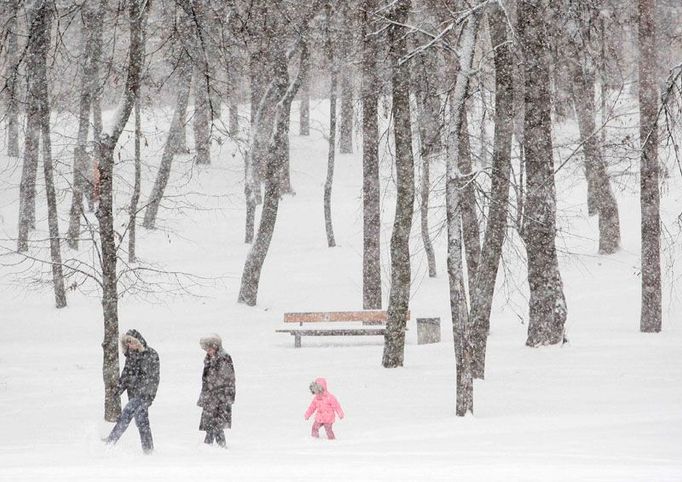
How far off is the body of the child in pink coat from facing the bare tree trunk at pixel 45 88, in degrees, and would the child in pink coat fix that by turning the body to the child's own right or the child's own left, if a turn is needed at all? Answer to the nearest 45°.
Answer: approximately 90° to the child's own right

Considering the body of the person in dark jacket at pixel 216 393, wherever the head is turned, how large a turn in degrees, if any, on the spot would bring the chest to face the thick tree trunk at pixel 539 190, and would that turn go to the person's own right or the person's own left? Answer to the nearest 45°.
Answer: approximately 180°

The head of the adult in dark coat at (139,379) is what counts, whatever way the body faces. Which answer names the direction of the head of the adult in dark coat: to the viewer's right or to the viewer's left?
to the viewer's left

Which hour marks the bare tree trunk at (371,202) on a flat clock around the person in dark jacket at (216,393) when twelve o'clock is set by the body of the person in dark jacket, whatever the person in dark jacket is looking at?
The bare tree trunk is roughly at 5 o'clock from the person in dark jacket.

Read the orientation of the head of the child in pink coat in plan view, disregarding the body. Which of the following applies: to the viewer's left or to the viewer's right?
to the viewer's left

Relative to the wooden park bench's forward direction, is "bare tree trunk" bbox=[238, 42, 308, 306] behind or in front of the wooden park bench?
behind

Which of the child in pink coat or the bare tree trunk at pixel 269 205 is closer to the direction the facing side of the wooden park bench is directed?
the child in pink coat

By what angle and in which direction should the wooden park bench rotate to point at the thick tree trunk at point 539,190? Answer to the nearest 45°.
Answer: approximately 45° to its left

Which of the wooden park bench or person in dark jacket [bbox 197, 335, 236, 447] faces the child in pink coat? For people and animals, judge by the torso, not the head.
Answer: the wooden park bench
